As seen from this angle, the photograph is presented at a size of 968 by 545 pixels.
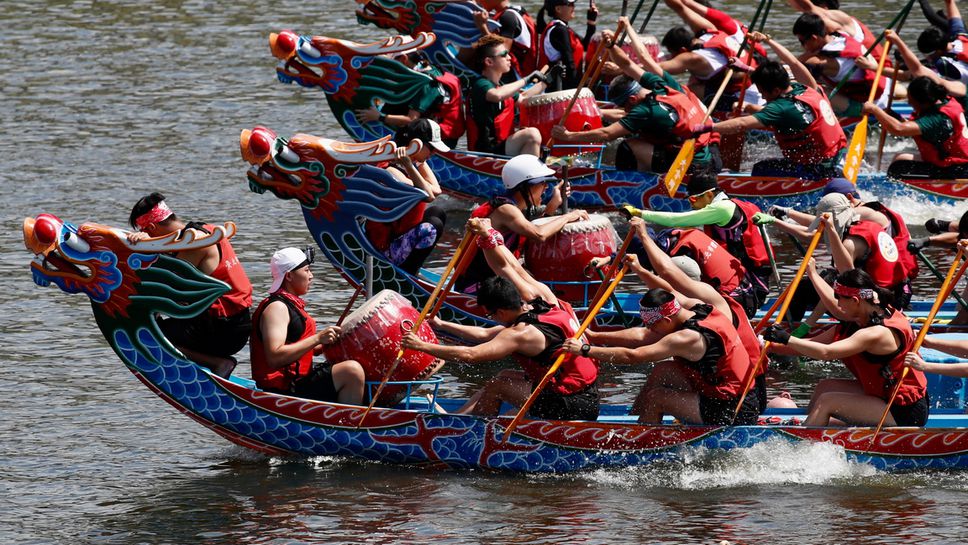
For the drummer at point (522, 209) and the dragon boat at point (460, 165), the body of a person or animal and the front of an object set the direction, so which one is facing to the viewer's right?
the drummer

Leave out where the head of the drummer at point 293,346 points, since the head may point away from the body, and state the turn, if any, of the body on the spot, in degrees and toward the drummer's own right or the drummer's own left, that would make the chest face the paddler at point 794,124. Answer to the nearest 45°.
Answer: approximately 45° to the drummer's own left

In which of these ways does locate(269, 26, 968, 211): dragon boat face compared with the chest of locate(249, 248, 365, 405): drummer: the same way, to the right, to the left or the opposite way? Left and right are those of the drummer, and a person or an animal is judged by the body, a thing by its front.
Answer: the opposite way

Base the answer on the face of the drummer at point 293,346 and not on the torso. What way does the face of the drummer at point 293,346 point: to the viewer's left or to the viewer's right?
to the viewer's right

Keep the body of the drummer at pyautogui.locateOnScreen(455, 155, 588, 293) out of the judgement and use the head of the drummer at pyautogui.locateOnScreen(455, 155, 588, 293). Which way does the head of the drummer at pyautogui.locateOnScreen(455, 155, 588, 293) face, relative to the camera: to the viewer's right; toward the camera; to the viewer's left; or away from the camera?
to the viewer's right

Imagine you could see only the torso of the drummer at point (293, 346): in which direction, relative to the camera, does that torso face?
to the viewer's right

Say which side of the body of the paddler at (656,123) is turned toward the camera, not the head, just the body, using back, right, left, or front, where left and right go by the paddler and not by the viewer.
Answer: left

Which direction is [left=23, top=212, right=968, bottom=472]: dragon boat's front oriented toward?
to the viewer's left

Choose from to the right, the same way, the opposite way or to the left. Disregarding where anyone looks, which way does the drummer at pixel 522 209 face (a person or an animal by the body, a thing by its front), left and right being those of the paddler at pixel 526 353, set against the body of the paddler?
the opposite way

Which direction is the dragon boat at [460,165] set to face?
to the viewer's left

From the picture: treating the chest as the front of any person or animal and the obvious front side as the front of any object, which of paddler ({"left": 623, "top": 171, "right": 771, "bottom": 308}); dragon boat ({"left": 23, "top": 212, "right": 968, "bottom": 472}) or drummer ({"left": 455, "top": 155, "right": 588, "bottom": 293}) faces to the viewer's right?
the drummer

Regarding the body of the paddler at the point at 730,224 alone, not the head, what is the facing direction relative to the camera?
to the viewer's left

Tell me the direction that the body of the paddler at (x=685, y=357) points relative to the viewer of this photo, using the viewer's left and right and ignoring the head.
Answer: facing to the left of the viewer

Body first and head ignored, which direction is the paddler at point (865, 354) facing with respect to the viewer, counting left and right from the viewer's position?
facing to the left of the viewer

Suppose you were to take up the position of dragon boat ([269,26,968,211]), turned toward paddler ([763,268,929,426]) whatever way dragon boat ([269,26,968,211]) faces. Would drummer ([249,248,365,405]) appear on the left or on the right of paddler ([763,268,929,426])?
right

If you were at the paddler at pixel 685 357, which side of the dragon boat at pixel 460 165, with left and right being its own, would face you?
left

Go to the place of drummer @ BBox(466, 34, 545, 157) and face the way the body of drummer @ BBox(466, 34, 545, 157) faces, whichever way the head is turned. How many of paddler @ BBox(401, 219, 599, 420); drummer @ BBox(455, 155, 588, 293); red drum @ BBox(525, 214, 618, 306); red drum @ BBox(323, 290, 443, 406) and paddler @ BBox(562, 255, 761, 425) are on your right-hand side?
5

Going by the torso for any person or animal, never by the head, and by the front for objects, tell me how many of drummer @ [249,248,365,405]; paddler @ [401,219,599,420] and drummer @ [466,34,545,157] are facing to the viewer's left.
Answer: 1

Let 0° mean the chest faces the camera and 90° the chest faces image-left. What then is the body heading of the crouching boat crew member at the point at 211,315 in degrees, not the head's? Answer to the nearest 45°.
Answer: approximately 90°

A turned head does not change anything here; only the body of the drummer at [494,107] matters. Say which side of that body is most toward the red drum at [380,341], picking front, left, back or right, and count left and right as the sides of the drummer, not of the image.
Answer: right
